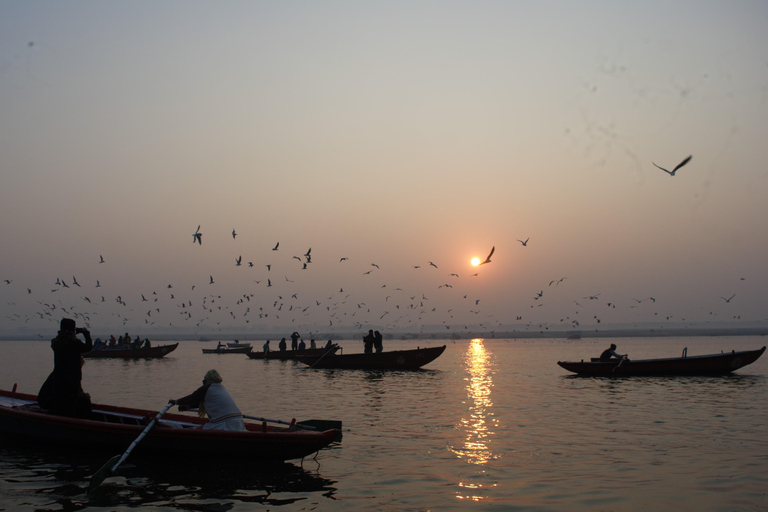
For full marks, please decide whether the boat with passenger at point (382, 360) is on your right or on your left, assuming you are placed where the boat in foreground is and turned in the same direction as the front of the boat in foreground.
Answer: on your left

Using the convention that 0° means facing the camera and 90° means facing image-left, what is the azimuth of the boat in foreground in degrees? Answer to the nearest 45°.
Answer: approximately 270°

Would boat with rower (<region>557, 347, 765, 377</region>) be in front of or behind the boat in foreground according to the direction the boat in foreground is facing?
in front
